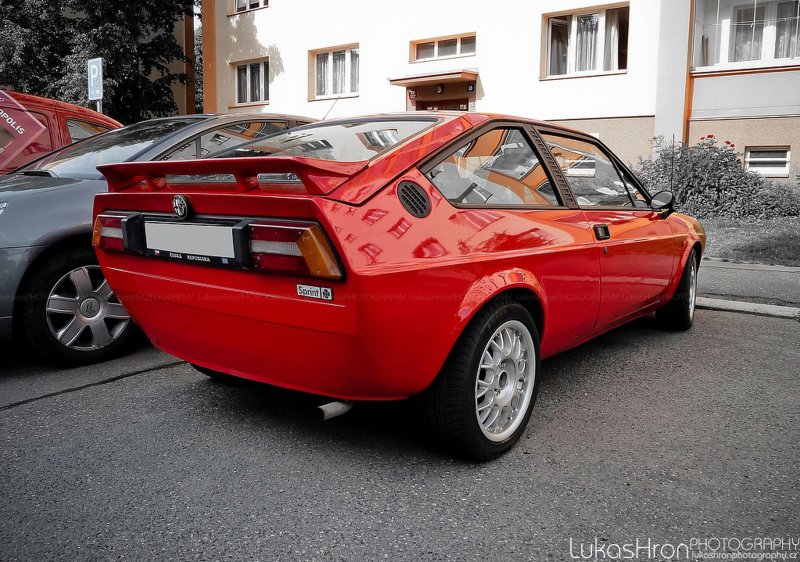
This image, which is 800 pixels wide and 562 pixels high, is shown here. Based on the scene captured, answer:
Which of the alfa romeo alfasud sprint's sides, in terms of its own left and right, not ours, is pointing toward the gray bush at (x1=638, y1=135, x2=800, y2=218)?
front

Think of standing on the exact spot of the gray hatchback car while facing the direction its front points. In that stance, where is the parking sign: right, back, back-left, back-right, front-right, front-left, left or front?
back-right

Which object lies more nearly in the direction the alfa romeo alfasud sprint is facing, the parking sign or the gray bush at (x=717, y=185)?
the gray bush

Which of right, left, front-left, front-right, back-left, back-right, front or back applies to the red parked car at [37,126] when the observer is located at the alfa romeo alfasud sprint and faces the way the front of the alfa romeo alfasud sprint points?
left

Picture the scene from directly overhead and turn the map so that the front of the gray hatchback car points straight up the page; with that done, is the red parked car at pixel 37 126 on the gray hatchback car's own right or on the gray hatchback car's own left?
on the gray hatchback car's own right

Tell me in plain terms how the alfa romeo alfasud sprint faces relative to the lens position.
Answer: facing away from the viewer and to the right of the viewer

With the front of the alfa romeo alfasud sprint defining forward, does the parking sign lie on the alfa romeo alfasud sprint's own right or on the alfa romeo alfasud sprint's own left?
on the alfa romeo alfasud sprint's own left

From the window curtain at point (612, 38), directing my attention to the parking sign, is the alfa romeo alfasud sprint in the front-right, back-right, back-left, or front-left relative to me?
front-left

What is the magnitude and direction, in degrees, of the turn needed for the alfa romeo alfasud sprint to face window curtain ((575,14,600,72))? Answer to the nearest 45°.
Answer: approximately 45° to its left

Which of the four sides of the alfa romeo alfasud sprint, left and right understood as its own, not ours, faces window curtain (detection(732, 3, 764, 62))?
front
